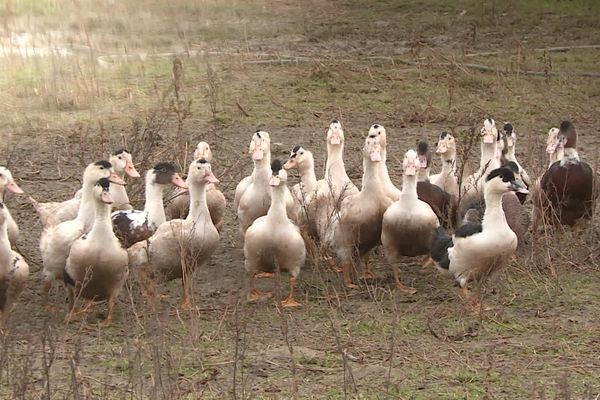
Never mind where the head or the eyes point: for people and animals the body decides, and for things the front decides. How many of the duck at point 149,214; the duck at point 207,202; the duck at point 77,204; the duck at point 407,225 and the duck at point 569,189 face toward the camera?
3

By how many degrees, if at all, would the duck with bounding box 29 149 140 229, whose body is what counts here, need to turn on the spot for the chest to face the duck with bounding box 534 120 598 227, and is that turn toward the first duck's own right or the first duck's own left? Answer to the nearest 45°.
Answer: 0° — it already faces it

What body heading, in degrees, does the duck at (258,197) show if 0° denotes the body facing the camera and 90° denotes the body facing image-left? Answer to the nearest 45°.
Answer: approximately 0°

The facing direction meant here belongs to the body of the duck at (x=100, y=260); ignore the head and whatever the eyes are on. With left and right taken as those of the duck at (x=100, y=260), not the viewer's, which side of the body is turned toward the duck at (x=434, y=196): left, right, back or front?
left

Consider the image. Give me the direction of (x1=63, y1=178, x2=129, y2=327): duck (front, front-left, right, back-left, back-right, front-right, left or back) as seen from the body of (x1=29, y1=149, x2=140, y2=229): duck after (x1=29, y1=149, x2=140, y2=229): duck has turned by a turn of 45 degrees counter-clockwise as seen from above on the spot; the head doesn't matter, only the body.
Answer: back-right

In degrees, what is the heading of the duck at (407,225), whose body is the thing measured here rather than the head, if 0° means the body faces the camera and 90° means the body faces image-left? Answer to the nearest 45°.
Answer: approximately 0°

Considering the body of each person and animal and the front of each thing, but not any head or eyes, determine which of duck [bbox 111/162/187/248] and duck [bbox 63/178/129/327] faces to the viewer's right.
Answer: duck [bbox 111/162/187/248]

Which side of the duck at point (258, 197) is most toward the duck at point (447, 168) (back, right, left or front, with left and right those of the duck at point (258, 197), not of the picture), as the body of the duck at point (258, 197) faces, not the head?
left

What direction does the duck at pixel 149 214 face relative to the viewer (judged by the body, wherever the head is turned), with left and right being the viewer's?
facing to the right of the viewer
